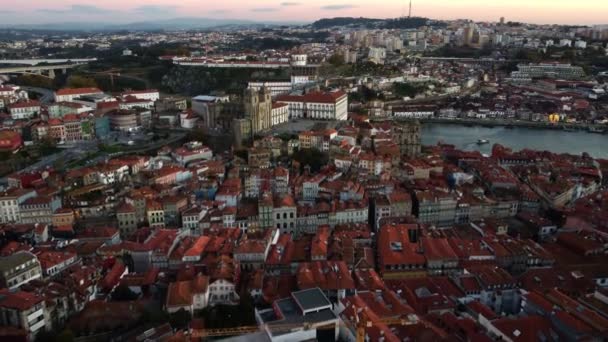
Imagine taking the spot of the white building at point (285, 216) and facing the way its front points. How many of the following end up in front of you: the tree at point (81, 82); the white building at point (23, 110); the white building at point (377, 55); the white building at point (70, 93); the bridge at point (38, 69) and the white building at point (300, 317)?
1

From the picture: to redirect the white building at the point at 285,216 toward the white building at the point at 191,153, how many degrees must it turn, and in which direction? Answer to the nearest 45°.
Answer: approximately 135° to its right

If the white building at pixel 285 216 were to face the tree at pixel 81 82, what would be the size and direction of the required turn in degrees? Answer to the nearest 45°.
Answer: approximately 135° to its right

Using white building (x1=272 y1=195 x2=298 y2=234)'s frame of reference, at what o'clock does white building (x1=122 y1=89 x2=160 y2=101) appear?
white building (x1=122 y1=89 x2=160 y2=101) is roughly at 5 o'clock from white building (x1=272 y1=195 x2=298 y2=234).

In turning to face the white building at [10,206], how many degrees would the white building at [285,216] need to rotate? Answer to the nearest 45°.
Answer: approximately 90° to its right

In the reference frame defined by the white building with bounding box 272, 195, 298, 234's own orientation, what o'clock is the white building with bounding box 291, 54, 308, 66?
the white building with bounding box 291, 54, 308, 66 is roughly at 6 o'clock from the white building with bounding box 272, 195, 298, 234.

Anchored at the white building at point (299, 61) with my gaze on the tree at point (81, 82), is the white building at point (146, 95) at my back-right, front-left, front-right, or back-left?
front-left

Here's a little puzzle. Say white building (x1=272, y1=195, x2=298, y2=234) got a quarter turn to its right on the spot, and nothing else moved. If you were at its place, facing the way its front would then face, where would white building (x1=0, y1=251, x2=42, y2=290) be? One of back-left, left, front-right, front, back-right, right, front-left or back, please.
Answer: front-left

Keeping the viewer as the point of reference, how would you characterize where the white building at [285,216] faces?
facing the viewer

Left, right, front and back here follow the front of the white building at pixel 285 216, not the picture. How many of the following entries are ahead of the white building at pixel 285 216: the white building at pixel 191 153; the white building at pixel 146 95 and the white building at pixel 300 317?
1

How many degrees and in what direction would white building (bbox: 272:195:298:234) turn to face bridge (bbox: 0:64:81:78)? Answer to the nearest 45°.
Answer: approximately 135° to its right

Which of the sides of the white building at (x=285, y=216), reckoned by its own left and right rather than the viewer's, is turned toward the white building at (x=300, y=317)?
front

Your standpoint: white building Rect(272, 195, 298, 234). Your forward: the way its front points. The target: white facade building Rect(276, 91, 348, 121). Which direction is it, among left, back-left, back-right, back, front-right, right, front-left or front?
back

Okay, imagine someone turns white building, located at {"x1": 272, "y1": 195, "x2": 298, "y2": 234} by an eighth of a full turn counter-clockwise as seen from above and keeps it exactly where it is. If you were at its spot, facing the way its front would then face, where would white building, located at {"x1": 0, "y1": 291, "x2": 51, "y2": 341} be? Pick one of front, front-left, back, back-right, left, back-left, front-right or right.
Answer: right

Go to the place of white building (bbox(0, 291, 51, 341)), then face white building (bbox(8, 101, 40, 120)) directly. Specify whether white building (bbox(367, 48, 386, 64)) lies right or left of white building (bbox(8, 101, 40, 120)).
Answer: right

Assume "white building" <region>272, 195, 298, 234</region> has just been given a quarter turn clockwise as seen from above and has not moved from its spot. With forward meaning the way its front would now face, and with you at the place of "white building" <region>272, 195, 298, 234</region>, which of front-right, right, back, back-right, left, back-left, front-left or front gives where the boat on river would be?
back-right

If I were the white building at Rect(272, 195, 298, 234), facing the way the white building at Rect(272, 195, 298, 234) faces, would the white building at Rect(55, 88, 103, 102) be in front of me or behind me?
behind

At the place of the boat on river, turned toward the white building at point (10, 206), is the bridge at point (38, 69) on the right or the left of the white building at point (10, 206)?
right
